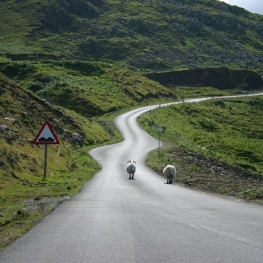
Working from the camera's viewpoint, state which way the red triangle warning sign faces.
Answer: facing the viewer
